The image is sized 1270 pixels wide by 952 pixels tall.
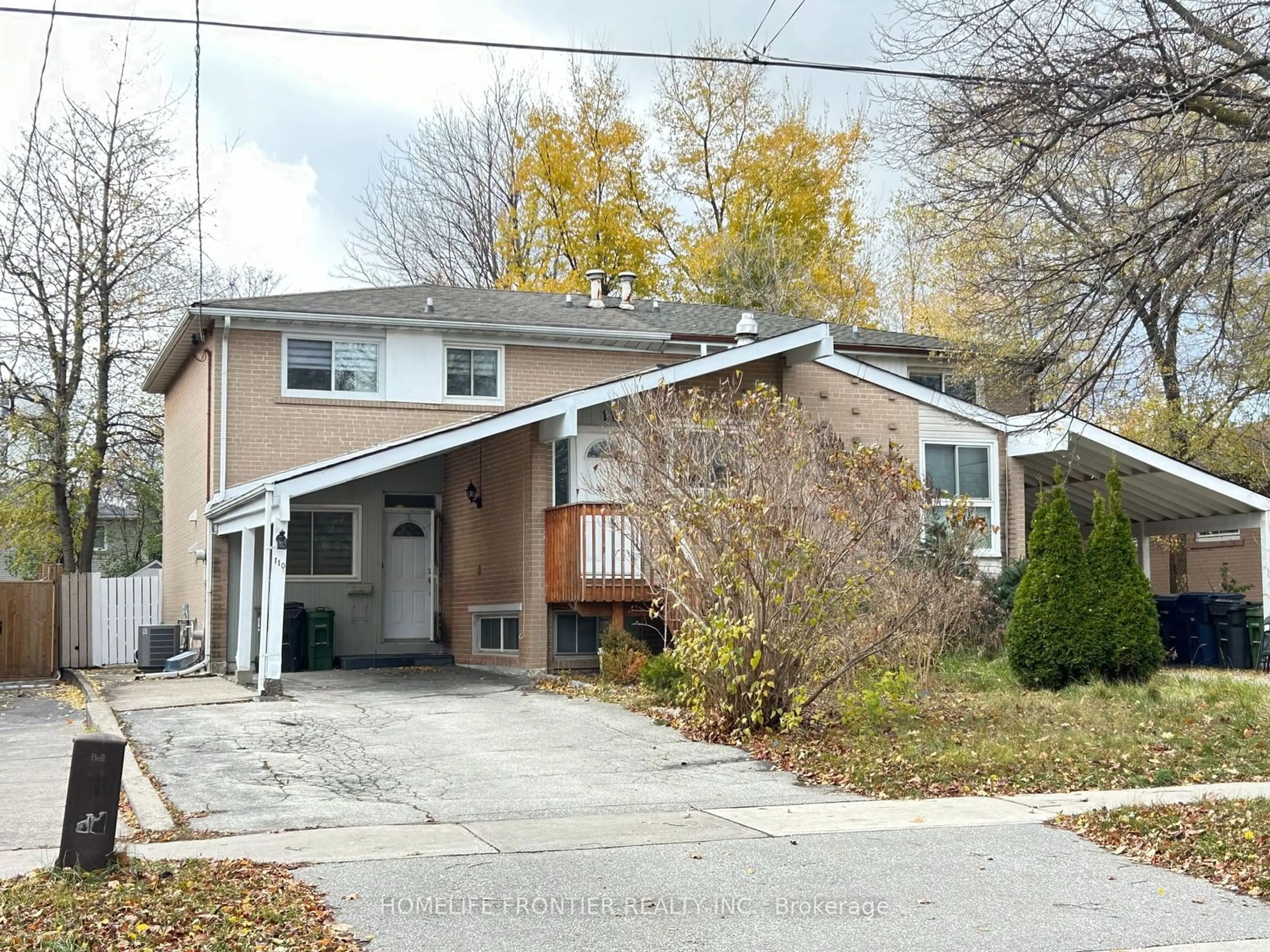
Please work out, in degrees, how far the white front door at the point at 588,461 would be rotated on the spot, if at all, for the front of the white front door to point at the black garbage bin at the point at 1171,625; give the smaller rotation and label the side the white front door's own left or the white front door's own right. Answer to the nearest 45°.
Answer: approximately 90° to the white front door's own left

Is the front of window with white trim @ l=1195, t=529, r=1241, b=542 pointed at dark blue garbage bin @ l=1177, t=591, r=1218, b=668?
yes

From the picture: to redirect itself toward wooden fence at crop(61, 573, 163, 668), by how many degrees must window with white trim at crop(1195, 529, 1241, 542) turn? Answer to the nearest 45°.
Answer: approximately 45° to its right

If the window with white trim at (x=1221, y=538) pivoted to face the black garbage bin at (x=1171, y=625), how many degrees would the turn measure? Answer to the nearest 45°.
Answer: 0° — it already faces it

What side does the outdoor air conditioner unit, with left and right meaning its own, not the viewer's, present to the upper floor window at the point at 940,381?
left

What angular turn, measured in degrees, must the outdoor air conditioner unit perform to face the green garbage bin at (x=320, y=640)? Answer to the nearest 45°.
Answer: approximately 45° to its left

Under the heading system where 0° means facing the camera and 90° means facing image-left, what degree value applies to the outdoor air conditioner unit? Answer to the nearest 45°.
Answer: approximately 0°

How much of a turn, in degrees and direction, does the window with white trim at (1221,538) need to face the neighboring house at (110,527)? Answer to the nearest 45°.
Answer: approximately 90° to its right

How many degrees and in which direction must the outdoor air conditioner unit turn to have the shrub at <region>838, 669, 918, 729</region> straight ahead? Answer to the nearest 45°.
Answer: approximately 45° to its left

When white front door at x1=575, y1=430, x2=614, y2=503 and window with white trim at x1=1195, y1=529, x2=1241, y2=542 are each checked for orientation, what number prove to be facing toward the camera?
2

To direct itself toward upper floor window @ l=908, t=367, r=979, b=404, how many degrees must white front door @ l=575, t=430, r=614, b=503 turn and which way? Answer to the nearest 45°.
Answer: approximately 135° to its left
